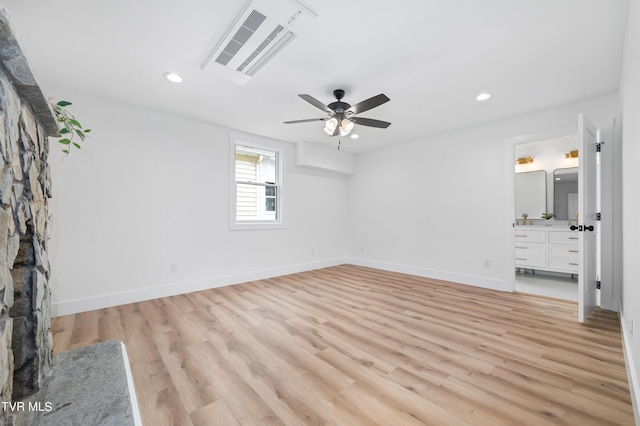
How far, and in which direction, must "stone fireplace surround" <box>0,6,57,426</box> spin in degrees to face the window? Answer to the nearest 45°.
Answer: approximately 45° to its left

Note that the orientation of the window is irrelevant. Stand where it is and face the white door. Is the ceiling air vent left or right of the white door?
right

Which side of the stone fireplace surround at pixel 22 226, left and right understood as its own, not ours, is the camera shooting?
right

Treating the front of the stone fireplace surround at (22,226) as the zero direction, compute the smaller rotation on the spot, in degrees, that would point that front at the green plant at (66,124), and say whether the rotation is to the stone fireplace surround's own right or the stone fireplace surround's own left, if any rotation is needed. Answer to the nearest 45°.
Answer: approximately 90° to the stone fireplace surround's own left
